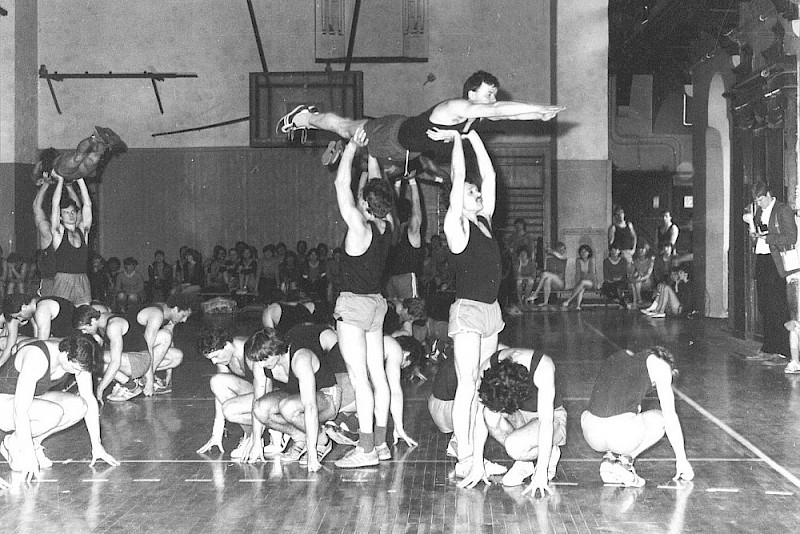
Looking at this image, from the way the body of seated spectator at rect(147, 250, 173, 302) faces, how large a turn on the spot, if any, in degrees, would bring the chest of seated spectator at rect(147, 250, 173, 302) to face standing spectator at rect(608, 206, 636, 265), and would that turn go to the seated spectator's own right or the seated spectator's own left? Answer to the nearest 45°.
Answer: approximately 90° to the seated spectator's own left

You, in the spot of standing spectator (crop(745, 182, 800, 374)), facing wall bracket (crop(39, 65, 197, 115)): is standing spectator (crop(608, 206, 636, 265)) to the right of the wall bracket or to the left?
right

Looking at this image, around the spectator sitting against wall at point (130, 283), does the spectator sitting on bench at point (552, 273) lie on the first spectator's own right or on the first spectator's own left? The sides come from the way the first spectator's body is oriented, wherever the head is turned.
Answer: on the first spectator's own left

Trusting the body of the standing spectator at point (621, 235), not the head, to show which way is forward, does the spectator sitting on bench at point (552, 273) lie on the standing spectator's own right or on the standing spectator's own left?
on the standing spectator's own right

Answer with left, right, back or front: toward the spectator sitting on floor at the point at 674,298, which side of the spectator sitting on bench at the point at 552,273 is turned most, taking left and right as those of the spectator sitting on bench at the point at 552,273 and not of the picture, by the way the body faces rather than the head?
left

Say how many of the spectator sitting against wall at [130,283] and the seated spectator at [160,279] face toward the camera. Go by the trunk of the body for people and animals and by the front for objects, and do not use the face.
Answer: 2
